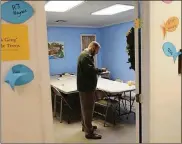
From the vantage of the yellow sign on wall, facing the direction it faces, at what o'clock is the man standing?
The man standing is roughly at 7 o'clock from the yellow sign on wall.

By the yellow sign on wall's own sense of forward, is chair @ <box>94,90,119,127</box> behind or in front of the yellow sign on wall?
behind

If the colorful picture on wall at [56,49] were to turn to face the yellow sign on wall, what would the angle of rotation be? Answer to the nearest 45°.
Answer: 0° — it already faces it

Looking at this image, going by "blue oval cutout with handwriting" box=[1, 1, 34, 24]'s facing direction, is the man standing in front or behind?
behind

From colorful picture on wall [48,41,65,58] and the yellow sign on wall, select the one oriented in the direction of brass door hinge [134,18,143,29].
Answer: the colorful picture on wall

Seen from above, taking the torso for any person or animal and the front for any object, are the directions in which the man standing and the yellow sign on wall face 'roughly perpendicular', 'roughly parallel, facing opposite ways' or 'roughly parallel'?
roughly perpendicular

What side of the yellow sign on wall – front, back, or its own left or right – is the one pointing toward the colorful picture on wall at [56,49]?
back

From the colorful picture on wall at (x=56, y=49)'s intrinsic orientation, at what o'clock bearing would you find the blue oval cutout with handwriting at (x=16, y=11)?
The blue oval cutout with handwriting is roughly at 12 o'clock from the colorful picture on wall.
